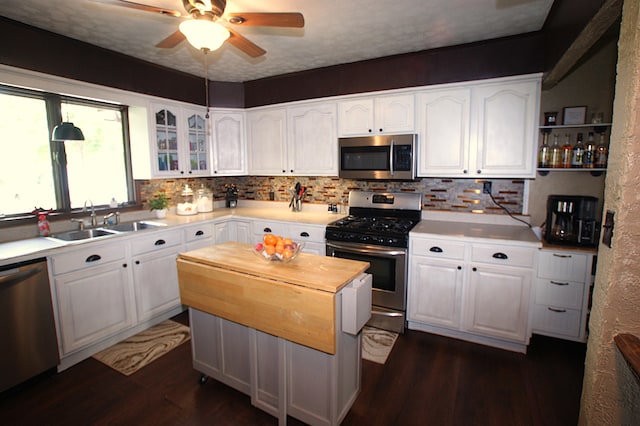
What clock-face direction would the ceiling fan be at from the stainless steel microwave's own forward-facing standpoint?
The ceiling fan is roughly at 1 o'clock from the stainless steel microwave.

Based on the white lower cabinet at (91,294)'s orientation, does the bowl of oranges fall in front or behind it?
in front

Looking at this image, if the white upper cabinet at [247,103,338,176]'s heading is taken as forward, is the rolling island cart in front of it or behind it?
in front

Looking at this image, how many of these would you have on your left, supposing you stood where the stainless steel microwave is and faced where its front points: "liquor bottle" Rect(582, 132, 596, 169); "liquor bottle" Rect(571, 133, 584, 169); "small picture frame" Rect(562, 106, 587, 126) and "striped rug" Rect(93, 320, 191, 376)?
3

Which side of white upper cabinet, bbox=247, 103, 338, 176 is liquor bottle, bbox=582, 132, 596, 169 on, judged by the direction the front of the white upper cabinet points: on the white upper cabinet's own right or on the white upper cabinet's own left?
on the white upper cabinet's own left
